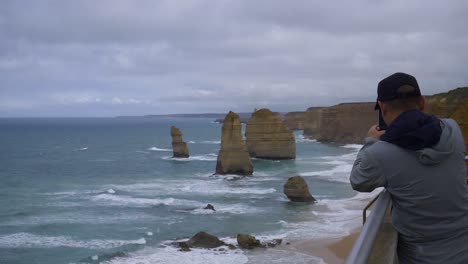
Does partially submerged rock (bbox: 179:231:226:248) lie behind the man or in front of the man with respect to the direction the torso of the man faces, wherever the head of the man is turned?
in front

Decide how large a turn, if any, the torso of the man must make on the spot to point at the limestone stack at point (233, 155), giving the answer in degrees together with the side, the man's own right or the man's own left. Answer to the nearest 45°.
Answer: approximately 45° to the man's own right

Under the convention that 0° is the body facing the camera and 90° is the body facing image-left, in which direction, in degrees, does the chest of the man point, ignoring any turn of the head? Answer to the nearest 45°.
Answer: approximately 135°

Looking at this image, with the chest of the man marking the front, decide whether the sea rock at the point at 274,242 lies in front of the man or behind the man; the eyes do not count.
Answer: in front

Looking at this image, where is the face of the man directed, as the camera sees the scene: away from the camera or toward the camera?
away from the camera
